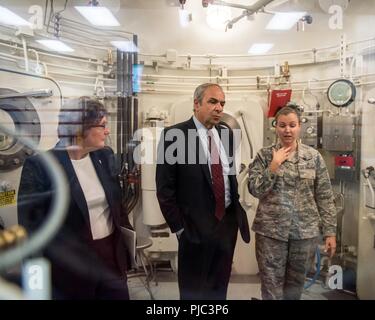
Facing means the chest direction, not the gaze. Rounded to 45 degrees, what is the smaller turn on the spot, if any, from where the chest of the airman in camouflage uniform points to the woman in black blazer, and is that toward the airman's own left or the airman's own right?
approximately 45° to the airman's own right

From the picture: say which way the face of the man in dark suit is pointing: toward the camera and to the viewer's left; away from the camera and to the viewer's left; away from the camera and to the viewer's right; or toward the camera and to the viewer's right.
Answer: toward the camera and to the viewer's right

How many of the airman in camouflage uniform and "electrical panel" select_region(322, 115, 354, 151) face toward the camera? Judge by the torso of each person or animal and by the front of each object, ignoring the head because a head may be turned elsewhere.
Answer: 2

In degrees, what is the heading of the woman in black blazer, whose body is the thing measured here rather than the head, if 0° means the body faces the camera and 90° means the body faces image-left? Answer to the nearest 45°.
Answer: approximately 315°

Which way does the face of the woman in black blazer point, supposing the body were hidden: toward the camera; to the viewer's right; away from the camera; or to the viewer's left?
to the viewer's right
